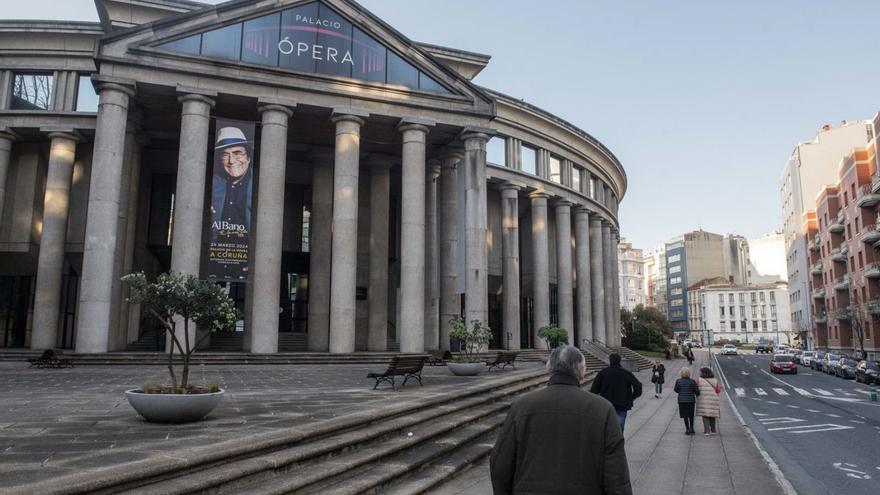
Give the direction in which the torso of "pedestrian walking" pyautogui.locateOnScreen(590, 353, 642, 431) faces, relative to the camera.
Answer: away from the camera

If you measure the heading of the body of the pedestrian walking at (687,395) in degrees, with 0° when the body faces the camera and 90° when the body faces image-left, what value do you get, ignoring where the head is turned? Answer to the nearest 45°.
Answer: approximately 180°

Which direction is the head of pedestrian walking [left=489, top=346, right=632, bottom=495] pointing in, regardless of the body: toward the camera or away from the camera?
away from the camera

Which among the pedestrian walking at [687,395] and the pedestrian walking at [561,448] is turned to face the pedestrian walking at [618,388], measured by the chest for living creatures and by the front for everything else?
the pedestrian walking at [561,448]

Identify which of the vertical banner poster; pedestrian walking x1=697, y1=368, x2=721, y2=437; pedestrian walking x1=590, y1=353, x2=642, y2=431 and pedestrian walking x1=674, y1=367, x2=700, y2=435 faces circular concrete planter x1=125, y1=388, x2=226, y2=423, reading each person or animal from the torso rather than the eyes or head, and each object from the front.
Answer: the vertical banner poster

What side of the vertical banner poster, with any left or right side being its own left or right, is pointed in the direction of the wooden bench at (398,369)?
front

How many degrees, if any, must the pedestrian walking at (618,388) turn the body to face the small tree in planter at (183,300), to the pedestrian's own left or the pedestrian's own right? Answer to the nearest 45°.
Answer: approximately 90° to the pedestrian's own left

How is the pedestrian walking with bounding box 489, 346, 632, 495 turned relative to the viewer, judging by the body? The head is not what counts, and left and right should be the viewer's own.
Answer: facing away from the viewer

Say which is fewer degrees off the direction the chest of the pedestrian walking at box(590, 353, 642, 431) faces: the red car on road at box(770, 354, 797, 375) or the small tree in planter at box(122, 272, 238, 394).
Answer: the red car on road

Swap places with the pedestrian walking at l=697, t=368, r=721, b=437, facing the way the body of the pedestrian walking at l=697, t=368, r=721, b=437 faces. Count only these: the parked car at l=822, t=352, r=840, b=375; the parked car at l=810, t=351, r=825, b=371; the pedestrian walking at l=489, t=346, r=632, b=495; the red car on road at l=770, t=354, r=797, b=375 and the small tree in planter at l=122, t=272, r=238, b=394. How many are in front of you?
3

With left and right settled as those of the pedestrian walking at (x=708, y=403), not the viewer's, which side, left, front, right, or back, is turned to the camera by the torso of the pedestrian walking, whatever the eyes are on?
back

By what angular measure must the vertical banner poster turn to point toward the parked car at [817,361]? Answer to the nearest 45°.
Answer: approximately 90° to its left

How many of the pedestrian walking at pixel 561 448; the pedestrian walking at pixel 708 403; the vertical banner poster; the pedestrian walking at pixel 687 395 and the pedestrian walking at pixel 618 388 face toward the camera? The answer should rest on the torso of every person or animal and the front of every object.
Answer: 1

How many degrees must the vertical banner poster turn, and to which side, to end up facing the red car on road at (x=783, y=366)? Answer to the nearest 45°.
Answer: approximately 90° to its left
